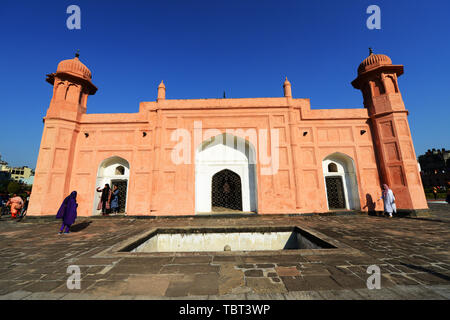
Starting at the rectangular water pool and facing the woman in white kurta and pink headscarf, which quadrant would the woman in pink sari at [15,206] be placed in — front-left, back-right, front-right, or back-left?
back-left

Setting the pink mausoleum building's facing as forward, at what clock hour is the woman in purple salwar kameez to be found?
The woman in purple salwar kameez is roughly at 2 o'clock from the pink mausoleum building.

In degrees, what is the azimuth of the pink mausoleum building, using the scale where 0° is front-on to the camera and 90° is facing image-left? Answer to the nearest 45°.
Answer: approximately 0°

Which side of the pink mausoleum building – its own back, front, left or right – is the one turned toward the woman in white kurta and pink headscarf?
left

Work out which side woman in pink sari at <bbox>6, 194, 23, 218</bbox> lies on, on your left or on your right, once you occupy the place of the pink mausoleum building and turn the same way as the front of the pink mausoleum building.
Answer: on your right
